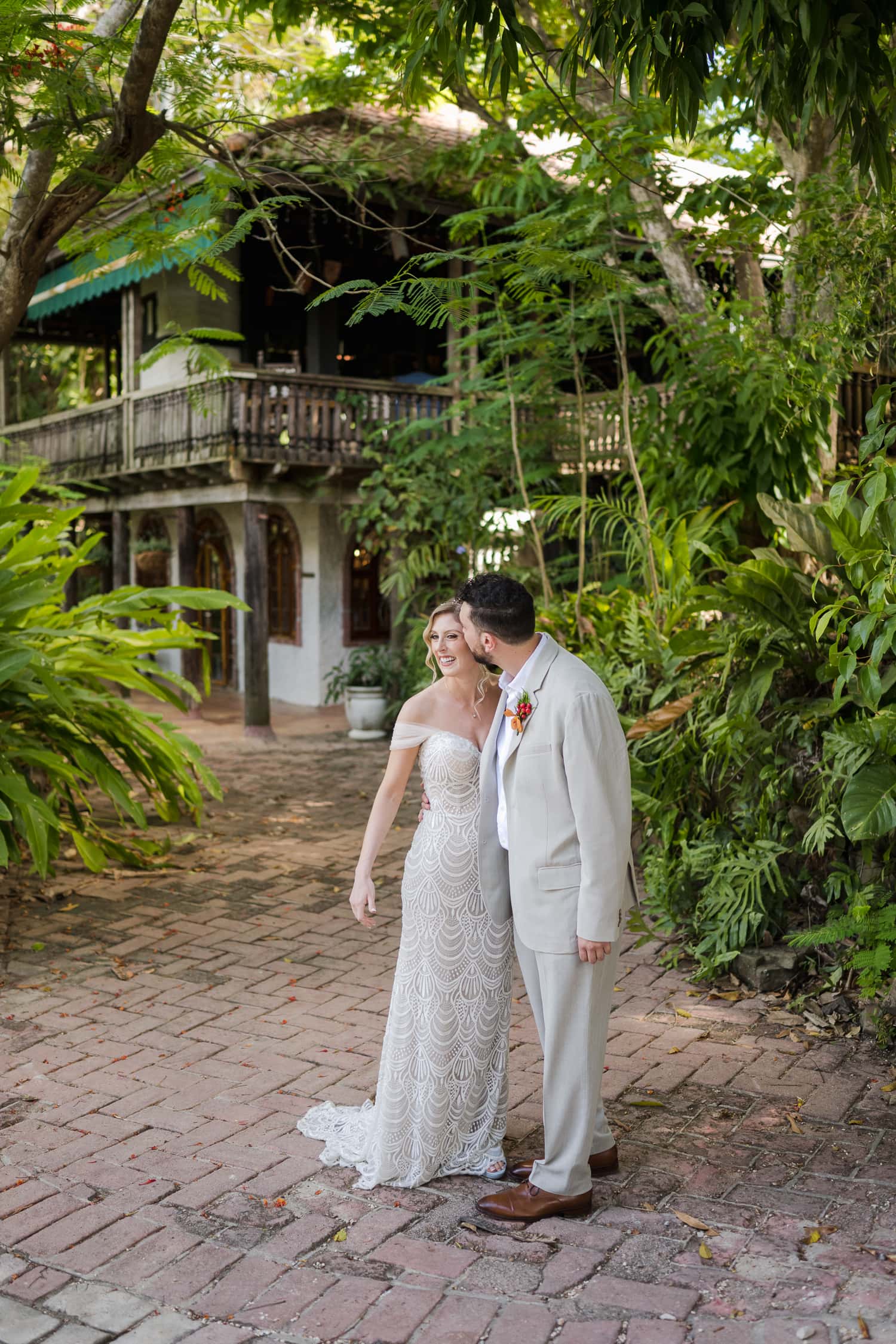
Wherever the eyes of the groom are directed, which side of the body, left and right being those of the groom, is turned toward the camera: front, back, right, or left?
left

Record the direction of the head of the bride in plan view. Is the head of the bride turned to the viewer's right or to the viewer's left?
to the viewer's left

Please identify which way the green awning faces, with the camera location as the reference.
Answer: facing the viewer and to the left of the viewer

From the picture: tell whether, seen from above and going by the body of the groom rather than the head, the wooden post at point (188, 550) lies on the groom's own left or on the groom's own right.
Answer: on the groom's own right

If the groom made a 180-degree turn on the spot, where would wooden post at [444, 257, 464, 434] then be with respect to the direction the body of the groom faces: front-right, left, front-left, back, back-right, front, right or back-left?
left

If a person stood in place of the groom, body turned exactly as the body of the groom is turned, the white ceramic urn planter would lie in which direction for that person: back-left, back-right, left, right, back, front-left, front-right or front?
right

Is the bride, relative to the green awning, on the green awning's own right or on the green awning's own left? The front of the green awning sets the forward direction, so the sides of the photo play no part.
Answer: on the green awning's own left

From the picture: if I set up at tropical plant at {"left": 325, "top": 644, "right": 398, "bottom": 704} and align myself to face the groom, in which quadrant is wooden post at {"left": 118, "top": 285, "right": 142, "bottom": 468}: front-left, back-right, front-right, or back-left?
back-right

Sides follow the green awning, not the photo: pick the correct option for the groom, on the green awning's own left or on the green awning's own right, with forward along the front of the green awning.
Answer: on the green awning's own left

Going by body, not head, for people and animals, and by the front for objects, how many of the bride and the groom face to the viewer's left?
1

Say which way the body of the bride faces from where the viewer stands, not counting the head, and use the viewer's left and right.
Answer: facing the viewer and to the right of the viewer
